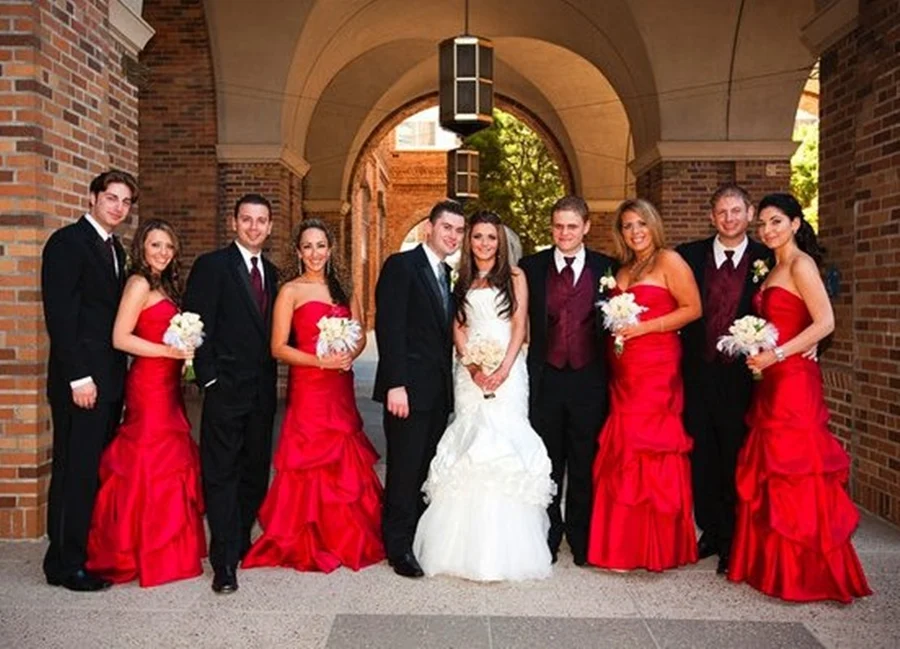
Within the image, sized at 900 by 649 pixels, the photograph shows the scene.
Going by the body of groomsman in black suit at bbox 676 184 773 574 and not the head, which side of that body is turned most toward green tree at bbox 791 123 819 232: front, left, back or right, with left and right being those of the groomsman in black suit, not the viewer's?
back

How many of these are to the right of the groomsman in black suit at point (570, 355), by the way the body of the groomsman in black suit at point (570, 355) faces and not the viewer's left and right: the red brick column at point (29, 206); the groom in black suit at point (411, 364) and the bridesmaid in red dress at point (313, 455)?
3

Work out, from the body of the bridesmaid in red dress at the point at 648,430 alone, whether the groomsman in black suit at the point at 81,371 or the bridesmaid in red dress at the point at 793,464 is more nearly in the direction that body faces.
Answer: the groomsman in black suit

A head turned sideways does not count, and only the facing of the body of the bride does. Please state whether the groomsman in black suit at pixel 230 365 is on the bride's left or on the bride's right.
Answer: on the bride's right

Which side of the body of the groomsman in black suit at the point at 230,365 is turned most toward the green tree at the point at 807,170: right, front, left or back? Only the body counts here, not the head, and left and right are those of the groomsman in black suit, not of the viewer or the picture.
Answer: left

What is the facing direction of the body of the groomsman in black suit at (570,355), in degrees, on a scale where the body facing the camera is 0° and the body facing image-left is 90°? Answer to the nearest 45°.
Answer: approximately 0°

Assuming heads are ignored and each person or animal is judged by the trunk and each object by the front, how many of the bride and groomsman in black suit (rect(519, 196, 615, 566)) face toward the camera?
2

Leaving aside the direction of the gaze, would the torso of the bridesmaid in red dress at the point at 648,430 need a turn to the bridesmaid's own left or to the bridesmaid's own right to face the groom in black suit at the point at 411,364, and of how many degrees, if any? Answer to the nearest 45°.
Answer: approximately 45° to the bridesmaid's own right
